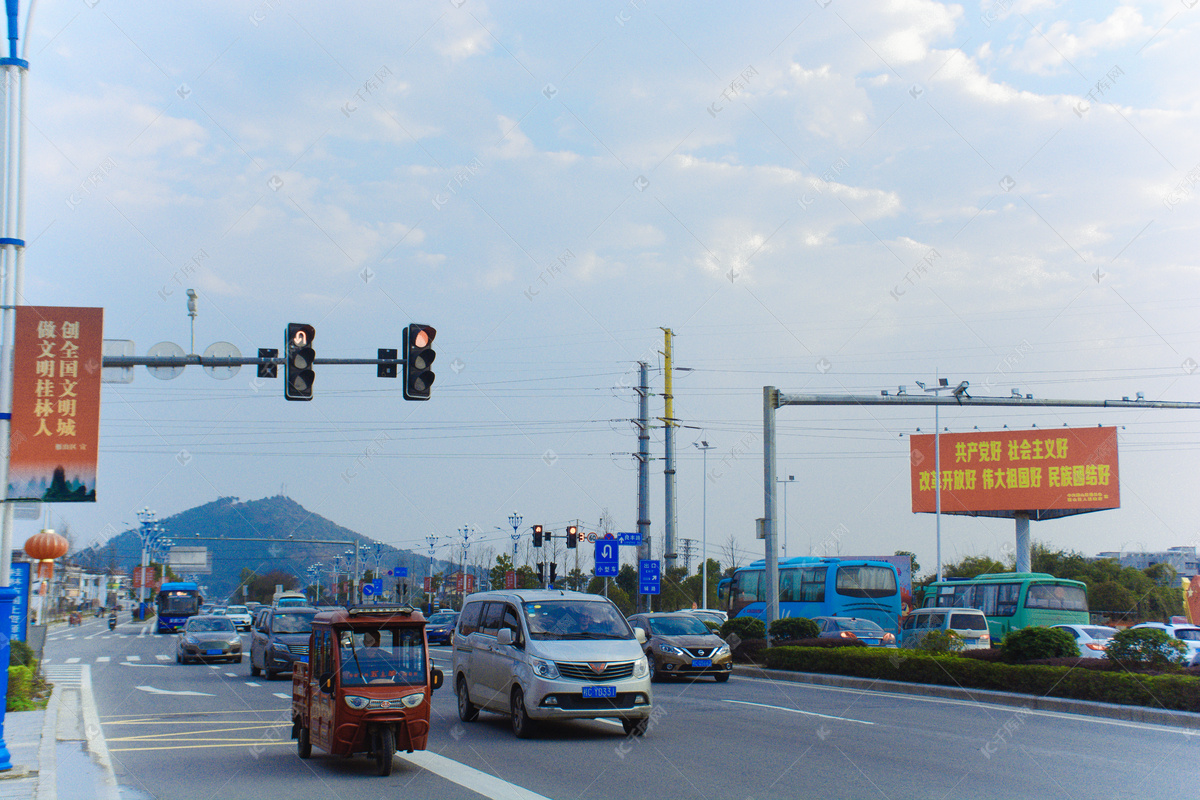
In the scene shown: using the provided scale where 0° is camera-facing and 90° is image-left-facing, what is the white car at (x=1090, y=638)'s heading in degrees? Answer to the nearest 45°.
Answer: approximately 135°

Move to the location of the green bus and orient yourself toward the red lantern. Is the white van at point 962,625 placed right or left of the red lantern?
left

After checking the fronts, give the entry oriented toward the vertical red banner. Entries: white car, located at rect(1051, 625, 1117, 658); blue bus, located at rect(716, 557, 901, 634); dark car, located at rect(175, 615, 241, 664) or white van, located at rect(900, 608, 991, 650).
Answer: the dark car

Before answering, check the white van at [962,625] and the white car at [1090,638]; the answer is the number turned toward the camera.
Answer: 0

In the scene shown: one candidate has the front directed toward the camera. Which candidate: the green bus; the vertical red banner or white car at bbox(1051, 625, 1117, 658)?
the vertical red banner

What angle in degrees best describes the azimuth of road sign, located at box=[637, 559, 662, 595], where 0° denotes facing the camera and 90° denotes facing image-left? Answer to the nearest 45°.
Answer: approximately 0°

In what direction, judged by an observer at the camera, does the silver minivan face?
facing the viewer and to the right of the viewer

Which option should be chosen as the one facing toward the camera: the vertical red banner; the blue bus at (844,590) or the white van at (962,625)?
the vertical red banner

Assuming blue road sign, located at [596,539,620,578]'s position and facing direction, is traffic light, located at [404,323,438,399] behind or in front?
in front
